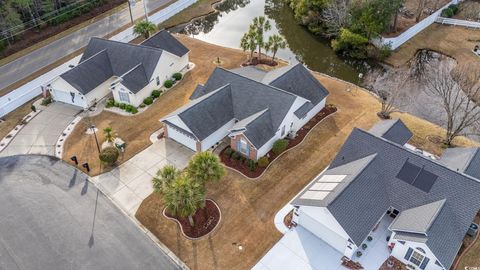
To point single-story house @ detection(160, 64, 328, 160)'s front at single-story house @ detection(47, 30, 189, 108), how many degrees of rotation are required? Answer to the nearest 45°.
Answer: approximately 90° to its right

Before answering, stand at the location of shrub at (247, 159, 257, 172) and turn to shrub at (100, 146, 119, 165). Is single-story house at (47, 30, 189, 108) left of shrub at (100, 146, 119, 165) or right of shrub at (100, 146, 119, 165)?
right

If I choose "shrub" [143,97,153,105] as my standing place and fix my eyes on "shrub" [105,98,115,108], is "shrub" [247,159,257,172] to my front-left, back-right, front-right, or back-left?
back-left

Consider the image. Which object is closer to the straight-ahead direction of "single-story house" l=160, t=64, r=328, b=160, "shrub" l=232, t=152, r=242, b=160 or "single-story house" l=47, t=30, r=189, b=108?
the shrub

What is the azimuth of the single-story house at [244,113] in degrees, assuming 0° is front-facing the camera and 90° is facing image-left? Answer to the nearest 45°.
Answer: approximately 45°

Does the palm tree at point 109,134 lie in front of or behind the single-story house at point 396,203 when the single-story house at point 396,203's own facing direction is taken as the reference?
in front

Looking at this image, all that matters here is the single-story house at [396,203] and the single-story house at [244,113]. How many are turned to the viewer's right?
0

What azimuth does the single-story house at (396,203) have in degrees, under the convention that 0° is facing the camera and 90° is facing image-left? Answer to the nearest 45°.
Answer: approximately 45°

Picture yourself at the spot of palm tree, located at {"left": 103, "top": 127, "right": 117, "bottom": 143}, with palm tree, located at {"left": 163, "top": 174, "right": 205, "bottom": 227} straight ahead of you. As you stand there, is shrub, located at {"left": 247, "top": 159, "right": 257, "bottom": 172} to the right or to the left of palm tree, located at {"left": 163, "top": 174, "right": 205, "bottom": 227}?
left

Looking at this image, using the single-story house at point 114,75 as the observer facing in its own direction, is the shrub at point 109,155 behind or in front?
in front

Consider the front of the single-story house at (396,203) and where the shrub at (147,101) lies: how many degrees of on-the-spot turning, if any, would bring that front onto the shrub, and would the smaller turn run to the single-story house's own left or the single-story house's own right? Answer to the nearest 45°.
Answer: approximately 45° to the single-story house's own right

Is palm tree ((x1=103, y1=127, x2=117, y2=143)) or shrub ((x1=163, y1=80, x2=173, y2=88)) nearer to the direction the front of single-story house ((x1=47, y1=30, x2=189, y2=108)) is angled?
the palm tree

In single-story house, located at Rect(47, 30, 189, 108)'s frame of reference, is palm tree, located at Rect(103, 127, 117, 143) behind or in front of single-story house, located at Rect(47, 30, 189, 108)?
in front

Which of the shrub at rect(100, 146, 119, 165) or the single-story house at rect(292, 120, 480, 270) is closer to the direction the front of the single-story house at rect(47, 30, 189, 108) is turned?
the shrub

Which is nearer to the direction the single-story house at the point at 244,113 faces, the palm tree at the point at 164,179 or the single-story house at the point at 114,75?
the palm tree
